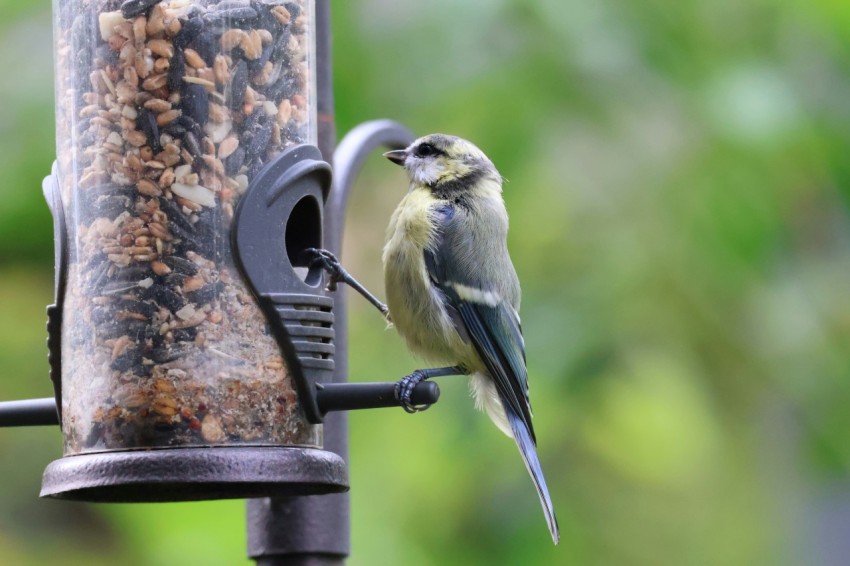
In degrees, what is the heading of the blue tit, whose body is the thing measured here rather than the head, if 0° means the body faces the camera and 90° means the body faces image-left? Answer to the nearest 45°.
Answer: approximately 90°
